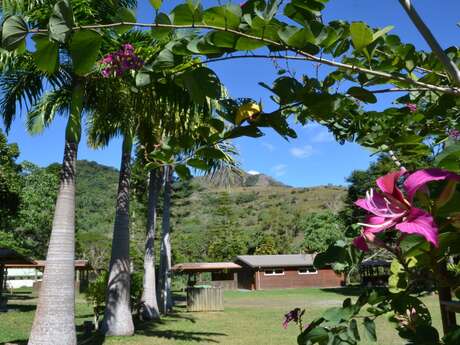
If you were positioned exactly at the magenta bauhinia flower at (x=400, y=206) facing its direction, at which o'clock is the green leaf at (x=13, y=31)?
The green leaf is roughly at 1 o'clock from the magenta bauhinia flower.

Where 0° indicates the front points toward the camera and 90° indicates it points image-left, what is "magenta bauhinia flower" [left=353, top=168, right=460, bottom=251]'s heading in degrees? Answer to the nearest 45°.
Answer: approximately 45°

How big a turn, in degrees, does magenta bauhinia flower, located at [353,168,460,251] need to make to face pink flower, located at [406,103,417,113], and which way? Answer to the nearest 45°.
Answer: approximately 135° to its right

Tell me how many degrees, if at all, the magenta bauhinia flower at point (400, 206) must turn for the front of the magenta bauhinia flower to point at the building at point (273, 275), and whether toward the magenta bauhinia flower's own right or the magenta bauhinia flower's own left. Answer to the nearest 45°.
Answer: approximately 135° to the magenta bauhinia flower's own right

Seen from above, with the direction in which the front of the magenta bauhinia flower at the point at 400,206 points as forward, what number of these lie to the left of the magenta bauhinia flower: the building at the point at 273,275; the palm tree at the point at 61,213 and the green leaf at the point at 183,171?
0

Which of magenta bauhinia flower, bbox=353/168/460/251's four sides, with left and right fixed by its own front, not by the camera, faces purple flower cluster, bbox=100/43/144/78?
right

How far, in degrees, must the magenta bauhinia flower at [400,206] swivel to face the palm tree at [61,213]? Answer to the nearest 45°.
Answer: approximately 90° to its right
